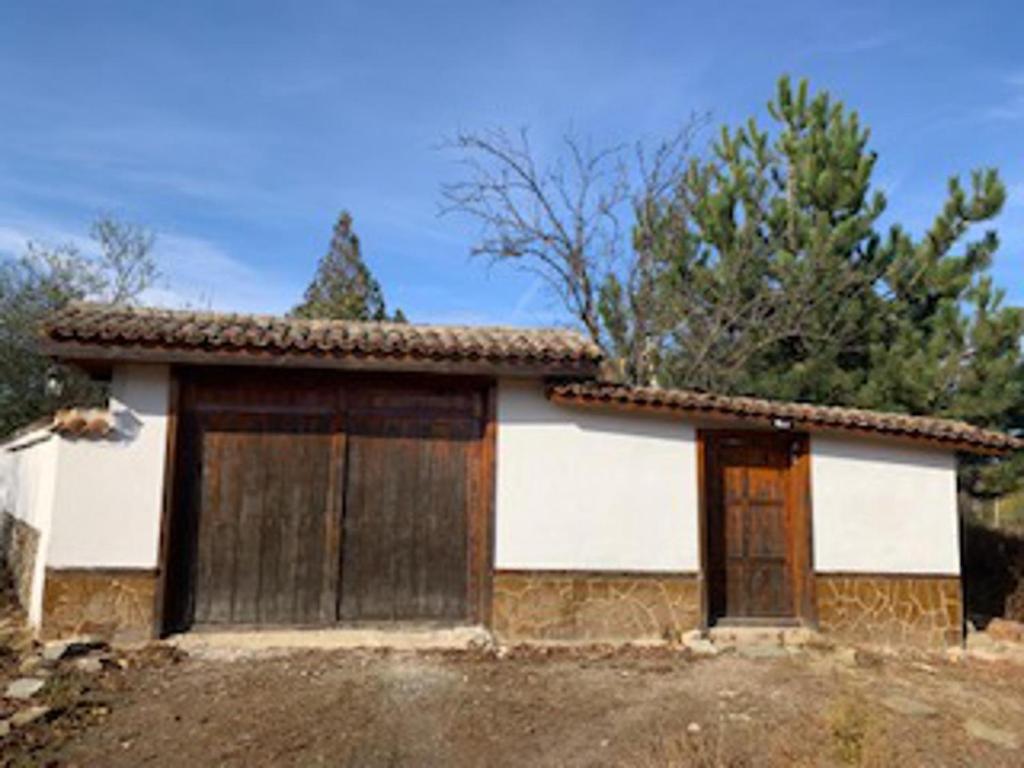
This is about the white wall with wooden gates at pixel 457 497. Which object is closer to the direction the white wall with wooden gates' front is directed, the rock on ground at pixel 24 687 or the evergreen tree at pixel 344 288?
the rock on ground

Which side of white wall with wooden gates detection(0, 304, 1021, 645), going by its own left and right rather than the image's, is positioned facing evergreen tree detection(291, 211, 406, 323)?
back

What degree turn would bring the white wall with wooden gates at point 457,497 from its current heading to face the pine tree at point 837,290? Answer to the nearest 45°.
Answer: approximately 135° to its left

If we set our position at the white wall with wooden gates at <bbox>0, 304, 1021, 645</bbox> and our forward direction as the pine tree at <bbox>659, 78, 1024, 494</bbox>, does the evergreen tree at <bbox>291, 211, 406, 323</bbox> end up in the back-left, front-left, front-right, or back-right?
front-left

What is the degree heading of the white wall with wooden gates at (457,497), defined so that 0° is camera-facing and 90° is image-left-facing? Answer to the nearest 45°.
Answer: approximately 0°

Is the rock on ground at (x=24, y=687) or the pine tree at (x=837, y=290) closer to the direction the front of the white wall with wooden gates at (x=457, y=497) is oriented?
the rock on ground

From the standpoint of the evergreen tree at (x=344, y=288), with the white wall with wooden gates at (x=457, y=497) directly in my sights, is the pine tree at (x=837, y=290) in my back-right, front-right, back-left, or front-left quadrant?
front-left
